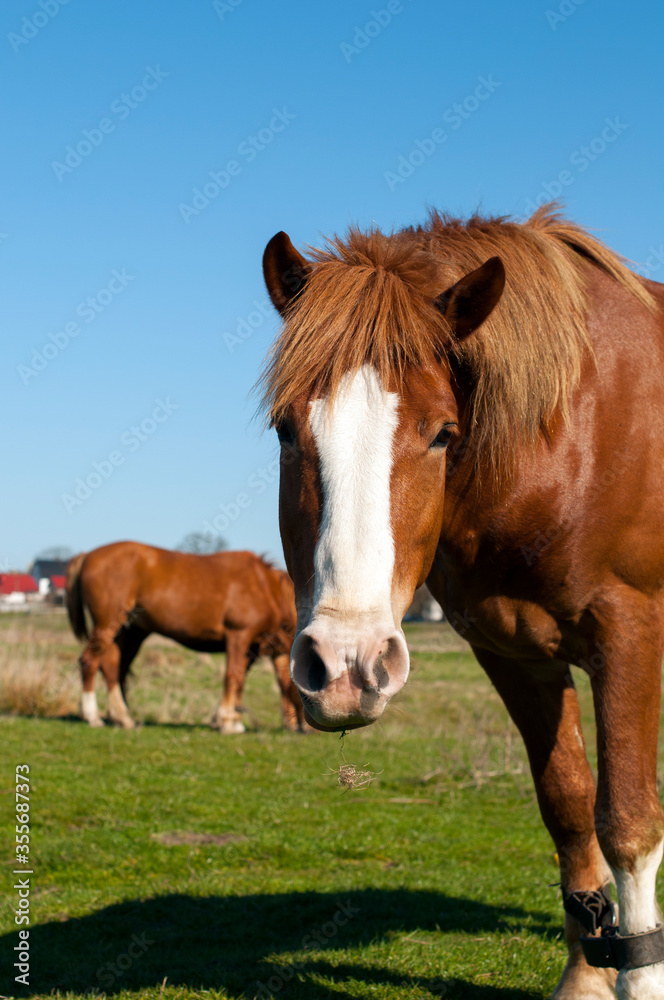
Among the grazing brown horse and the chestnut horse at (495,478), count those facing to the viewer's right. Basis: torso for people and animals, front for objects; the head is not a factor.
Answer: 1

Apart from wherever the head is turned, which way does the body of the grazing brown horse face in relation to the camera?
to the viewer's right
